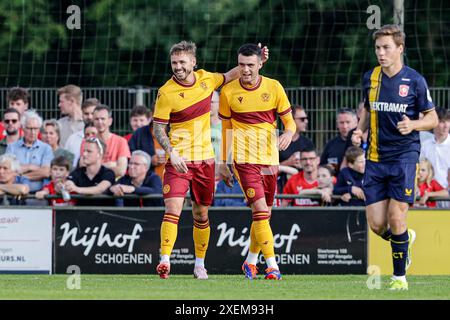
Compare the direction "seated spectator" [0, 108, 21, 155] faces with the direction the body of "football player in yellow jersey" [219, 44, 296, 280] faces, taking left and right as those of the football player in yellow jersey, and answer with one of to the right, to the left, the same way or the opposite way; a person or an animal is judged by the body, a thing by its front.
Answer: the same way

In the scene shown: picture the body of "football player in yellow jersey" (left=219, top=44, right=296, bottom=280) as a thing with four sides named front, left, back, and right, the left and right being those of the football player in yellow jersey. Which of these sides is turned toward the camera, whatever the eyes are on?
front

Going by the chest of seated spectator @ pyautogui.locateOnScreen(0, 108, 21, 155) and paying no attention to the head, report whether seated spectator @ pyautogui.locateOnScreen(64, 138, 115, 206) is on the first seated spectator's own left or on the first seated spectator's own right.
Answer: on the first seated spectator's own left

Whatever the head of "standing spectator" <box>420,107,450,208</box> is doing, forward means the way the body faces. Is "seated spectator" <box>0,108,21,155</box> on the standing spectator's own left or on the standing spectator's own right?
on the standing spectator's own right

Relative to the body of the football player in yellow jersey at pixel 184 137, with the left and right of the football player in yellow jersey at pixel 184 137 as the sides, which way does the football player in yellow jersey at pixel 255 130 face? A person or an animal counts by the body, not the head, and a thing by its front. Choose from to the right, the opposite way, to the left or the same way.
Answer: the same way

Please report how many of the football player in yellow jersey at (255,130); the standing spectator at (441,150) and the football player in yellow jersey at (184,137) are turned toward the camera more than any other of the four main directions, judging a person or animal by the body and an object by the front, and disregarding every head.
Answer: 3

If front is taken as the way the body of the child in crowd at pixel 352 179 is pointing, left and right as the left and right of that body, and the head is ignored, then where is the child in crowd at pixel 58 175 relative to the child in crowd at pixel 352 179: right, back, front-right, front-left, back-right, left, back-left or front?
back-right

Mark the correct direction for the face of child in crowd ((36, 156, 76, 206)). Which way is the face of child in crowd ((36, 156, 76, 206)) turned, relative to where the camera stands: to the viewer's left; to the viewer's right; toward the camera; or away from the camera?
toward the camera

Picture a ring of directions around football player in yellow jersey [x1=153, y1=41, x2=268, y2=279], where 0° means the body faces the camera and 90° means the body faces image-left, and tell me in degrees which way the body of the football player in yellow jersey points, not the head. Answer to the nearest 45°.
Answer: approximately 0°

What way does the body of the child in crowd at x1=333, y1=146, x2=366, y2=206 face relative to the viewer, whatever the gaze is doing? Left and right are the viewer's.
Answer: facing the viewer and to the right of the viewer

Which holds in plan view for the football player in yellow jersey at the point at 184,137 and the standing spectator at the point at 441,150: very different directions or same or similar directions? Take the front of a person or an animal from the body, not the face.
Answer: same or similar directions

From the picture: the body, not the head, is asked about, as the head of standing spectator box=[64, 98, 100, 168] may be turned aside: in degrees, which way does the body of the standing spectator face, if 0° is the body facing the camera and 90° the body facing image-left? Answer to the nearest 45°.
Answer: approximately 0°
